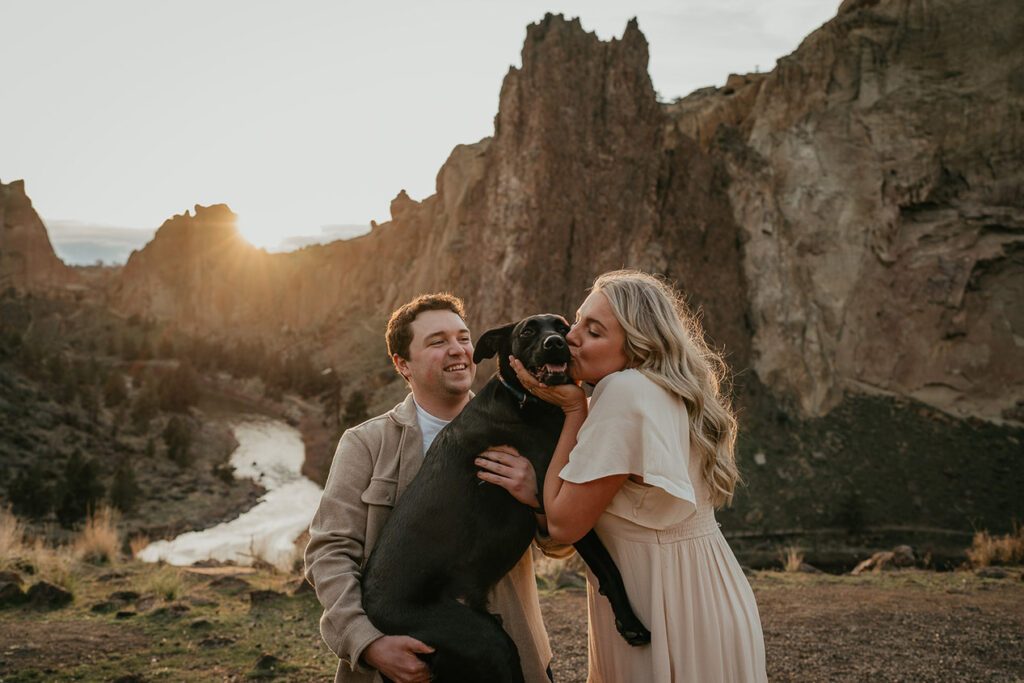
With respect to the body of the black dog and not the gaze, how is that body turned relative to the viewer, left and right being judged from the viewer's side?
facing to the right of the viewer

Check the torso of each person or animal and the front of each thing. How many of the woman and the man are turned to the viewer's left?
1

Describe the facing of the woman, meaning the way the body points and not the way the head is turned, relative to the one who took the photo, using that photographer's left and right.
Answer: facing to the left of the viewer

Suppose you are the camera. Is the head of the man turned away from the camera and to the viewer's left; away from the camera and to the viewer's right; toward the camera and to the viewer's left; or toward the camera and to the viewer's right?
toward the camera and to the viewer's right

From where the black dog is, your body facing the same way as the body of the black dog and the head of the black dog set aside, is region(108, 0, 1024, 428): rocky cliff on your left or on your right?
on your left

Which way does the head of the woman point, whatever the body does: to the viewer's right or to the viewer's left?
to the viewer's left

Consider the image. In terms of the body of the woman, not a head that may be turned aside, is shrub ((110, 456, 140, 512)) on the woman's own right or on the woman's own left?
on the woman's own right
